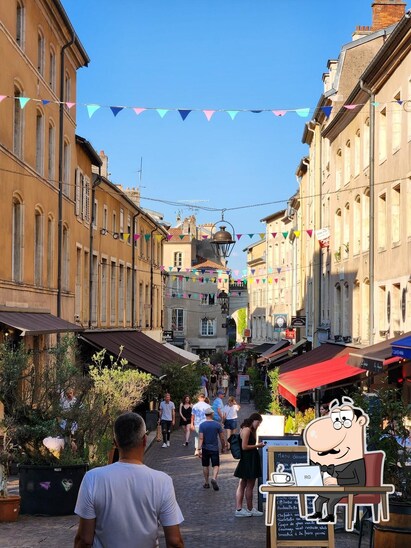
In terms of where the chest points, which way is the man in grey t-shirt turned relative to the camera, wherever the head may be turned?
away from the camera

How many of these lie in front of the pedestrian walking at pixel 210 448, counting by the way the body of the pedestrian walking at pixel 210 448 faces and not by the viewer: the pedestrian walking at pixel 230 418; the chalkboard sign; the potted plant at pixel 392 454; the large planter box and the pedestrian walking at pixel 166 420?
2

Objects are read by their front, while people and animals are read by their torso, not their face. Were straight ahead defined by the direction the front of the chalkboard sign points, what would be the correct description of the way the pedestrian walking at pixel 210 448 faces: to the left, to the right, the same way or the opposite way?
the opposite way

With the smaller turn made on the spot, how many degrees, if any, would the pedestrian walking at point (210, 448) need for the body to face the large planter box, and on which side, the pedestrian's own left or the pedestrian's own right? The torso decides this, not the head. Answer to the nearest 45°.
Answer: approximately 135° to the pedestrian's own left

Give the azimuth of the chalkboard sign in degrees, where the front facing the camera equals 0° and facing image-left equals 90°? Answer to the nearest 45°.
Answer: approximately 0°

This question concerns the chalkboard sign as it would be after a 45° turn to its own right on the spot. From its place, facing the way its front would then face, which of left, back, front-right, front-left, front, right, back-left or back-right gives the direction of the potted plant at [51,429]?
right

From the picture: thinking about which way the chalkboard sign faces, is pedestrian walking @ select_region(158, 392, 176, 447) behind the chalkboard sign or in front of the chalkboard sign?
behind

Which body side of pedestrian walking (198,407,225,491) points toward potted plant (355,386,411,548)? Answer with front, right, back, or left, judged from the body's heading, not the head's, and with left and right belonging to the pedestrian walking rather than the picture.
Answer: back

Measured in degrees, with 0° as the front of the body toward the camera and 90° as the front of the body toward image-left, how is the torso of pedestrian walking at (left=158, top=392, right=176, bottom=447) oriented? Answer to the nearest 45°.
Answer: approximately 0°
